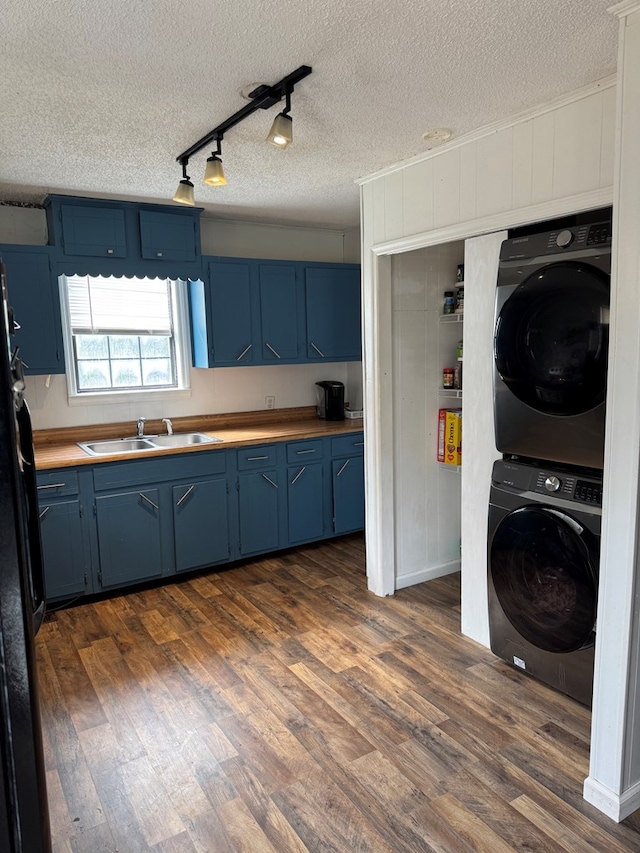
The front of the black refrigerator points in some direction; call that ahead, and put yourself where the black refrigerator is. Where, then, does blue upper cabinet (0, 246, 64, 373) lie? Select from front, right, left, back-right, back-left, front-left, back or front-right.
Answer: left

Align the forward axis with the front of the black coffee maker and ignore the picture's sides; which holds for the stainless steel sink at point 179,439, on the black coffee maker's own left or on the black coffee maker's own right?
on the black coffee maker's own right

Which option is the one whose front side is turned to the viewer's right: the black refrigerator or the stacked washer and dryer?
the black refrigerator

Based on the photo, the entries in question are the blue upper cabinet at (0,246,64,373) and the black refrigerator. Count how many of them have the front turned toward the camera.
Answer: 1

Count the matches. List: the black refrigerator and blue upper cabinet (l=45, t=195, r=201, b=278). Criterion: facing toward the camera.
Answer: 1

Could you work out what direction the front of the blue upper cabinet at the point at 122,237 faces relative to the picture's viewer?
facing the viewer

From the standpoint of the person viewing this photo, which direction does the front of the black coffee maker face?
facing the viewer and to the right of the viewer

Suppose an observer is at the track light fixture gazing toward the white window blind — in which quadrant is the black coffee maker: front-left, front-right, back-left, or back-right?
front-right

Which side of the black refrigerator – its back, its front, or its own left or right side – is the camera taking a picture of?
right

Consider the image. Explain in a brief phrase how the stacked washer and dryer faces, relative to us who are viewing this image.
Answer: facing the viewer and to the left of the viewer

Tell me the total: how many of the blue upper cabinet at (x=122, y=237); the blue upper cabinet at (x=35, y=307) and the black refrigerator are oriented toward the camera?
2

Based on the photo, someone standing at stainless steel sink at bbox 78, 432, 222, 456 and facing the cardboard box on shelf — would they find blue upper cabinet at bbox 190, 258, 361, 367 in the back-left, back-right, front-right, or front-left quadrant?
front-left

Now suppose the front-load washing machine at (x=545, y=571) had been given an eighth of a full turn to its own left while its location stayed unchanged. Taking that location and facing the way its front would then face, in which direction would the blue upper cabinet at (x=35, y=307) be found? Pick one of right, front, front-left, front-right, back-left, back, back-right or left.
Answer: right

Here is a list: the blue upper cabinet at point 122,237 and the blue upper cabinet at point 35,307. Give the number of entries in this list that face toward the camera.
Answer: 2

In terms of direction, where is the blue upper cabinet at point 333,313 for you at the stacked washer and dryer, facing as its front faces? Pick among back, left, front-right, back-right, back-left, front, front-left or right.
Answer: right

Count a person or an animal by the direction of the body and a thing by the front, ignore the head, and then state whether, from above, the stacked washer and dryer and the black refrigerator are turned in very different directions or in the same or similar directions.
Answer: very different directions
